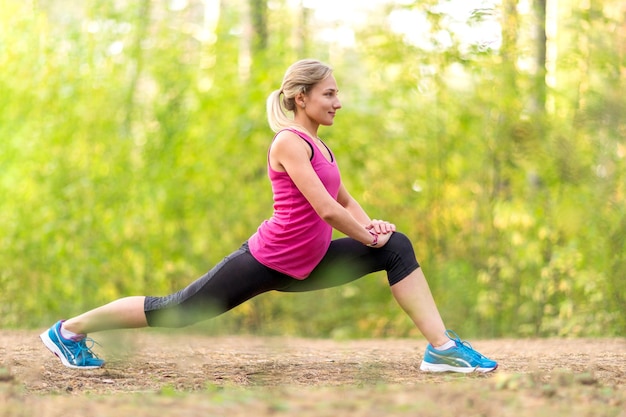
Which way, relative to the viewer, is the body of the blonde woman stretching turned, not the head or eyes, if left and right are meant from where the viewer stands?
facing to the right of the viewer

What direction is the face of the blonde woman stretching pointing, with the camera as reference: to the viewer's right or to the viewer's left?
to the viewer's right
